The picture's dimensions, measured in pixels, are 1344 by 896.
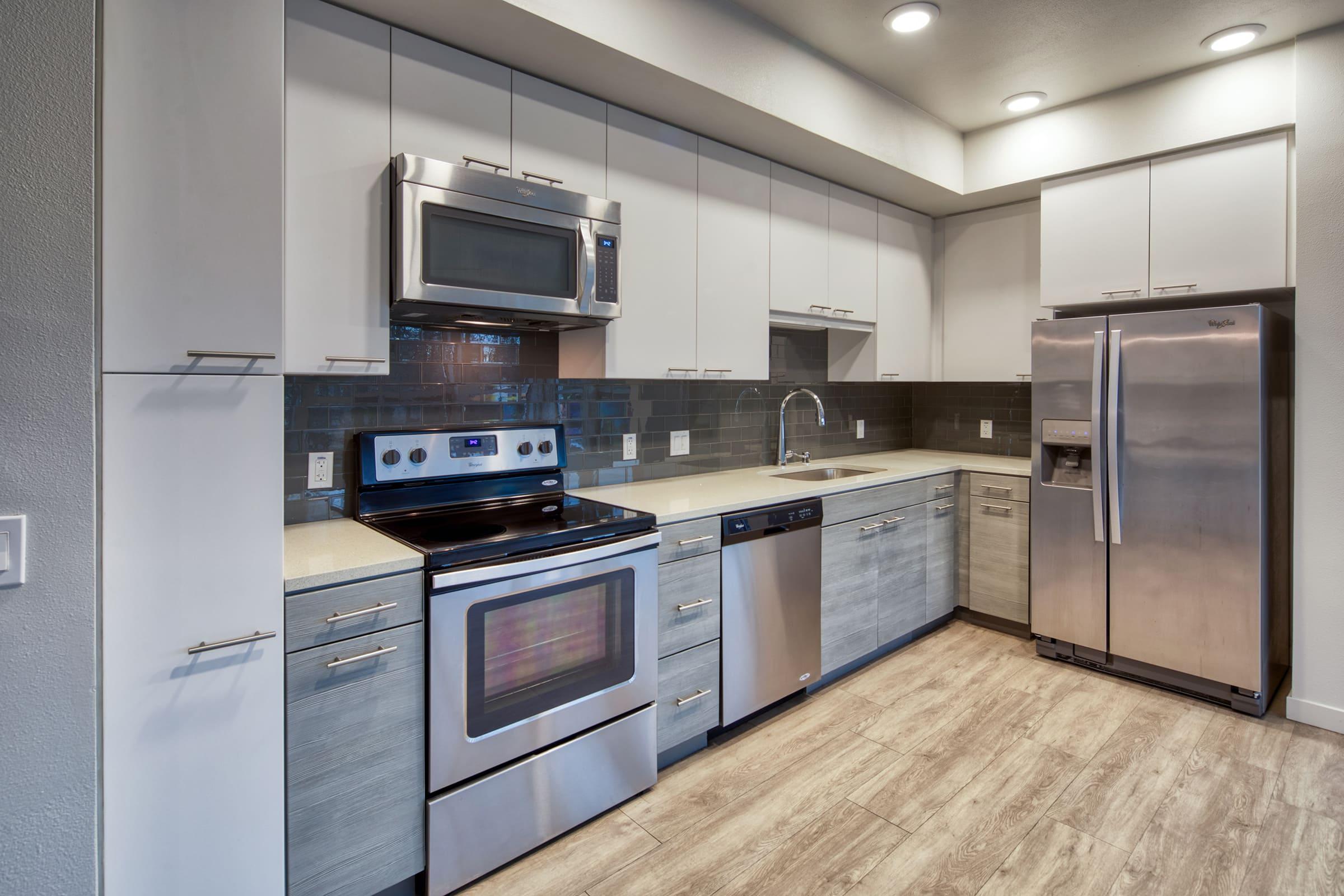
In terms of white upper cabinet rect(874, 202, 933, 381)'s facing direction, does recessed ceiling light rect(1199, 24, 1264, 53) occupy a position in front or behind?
in front

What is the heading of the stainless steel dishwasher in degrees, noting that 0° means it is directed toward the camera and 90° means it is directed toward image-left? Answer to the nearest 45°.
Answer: approximately 315°

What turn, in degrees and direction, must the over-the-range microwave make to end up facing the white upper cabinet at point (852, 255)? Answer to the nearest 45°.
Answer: approximately 90° to its left

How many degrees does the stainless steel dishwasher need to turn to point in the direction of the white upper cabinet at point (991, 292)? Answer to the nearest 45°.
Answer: approximately 90° to its left

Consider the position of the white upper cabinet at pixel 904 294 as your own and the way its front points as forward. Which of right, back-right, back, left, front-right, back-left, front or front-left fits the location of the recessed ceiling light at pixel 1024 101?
front

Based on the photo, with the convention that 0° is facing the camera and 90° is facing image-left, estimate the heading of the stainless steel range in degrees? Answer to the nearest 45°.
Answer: approximately 315°

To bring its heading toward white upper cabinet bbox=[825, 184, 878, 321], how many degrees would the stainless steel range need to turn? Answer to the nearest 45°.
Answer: approximately 90° to its left

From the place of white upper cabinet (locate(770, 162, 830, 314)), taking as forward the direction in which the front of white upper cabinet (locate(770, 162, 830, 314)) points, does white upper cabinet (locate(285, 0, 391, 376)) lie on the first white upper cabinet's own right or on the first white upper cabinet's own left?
on the first white upper cabinet's own right

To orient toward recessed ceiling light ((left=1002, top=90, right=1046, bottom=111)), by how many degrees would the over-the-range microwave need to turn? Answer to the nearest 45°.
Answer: approximately 45° to its left

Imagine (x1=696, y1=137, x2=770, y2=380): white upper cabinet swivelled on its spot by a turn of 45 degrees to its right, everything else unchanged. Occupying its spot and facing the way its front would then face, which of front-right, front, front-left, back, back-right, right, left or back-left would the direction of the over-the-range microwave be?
front-right
